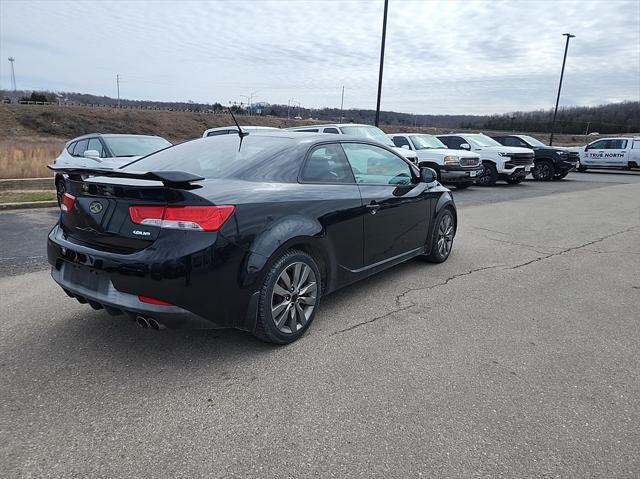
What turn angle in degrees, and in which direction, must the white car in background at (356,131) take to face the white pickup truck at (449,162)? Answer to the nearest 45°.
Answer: approximately 90° to its left

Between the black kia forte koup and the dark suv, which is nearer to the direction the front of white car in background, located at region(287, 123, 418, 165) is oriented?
the black kia forte koup

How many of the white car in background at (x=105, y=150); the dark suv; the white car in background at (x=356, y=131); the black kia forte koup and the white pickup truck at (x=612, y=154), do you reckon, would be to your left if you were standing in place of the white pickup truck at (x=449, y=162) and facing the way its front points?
2

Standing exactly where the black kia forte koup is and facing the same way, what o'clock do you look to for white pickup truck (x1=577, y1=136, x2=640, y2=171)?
The white pickup truck is roughly at 12 o'clock from the black kia forte koup.

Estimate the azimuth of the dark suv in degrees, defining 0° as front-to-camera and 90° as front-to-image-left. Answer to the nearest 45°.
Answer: approximately 315°

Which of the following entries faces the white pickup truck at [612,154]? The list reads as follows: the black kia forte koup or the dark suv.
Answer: the black kia forte koup

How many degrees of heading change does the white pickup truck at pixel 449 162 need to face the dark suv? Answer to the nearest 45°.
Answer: approximately 90° to its left

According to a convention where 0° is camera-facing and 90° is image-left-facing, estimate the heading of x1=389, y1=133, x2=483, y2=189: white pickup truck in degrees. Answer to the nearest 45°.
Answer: approximately 315°

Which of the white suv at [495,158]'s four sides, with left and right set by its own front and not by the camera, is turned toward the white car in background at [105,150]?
right

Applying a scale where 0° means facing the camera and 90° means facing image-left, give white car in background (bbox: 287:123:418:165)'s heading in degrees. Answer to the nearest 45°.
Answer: approximately 315°

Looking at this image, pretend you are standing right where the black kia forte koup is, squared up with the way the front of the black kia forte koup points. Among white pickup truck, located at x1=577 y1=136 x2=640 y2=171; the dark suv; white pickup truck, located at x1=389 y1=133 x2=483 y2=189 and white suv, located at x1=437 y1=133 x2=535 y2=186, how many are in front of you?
4

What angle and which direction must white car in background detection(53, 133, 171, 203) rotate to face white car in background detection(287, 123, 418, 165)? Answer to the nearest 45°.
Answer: approximately 45° to its left

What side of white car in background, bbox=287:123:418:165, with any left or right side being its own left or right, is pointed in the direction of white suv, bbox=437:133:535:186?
left

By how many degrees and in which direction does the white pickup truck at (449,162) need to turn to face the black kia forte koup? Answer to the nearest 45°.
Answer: approximately 45° to its right
